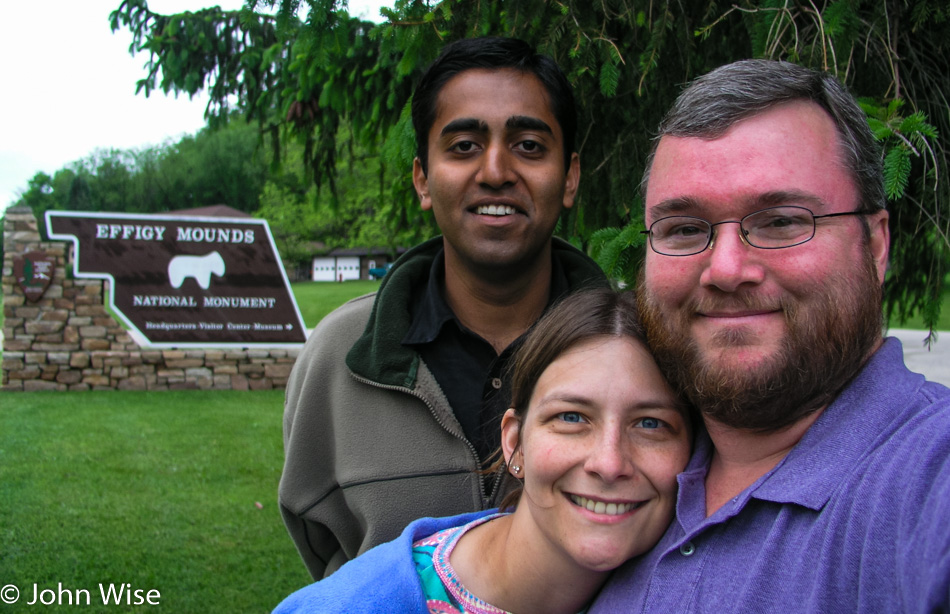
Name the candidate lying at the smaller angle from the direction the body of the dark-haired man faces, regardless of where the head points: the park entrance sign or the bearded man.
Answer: the bearded man

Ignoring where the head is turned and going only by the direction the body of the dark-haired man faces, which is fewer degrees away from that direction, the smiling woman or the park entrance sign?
the smiling woman

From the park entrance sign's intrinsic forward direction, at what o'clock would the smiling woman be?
The smiling woman is roughly at 12 o'clock from the park entrance sign.

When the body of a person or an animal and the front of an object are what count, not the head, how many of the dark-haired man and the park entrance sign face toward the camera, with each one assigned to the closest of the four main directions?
2

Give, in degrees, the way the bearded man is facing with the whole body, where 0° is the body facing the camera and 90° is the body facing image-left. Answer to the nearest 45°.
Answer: approximately 45°

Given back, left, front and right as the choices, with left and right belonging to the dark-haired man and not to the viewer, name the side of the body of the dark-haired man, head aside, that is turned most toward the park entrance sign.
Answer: back

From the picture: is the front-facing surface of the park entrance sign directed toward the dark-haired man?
yes

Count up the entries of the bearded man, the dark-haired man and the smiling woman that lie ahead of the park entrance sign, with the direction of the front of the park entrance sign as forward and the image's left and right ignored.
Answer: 3

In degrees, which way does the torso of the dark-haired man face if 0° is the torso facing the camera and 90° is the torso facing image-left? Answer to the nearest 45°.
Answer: approximately 0°

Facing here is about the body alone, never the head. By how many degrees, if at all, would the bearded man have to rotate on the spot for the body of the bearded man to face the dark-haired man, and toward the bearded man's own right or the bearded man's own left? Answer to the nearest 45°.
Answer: approximately 90° to the bearded man's own right
